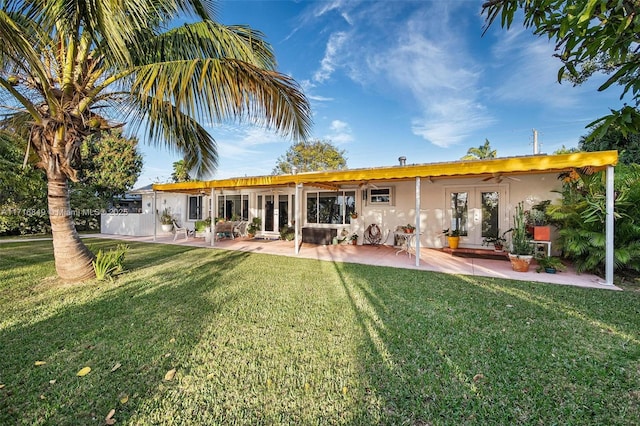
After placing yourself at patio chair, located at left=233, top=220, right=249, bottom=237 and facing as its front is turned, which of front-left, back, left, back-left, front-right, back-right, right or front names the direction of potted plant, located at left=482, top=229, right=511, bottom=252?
left

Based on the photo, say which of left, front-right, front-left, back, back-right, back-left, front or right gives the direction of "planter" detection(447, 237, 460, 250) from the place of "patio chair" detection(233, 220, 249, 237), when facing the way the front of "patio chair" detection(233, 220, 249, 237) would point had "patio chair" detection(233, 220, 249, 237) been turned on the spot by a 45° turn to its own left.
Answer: front-left

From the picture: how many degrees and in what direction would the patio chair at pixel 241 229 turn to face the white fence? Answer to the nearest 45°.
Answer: approximately 90° to its right

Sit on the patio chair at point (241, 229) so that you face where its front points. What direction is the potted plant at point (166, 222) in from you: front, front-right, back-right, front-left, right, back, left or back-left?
front

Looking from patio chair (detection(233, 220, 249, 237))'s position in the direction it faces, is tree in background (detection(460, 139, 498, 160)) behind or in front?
behind

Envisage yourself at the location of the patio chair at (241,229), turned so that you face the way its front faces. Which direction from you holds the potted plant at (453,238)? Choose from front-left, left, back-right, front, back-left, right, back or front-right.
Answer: left

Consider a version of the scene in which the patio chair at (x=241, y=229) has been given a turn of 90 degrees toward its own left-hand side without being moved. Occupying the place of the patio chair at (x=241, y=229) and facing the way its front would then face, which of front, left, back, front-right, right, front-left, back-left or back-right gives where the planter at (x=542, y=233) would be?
front

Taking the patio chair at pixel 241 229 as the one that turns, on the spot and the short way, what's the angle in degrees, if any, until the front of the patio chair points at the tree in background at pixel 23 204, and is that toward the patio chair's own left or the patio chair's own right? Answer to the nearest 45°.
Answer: approximately 45° to the patio chair's own right

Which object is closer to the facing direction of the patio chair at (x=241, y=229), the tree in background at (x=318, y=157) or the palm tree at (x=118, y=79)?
the palm tree

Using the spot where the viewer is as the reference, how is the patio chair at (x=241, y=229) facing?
facing the viewer and to the left of the viewer

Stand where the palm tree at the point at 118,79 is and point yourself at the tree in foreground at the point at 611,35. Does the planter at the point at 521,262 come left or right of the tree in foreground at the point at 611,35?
left

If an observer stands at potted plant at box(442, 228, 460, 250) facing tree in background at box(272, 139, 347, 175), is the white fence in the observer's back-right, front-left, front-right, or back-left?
front-left
